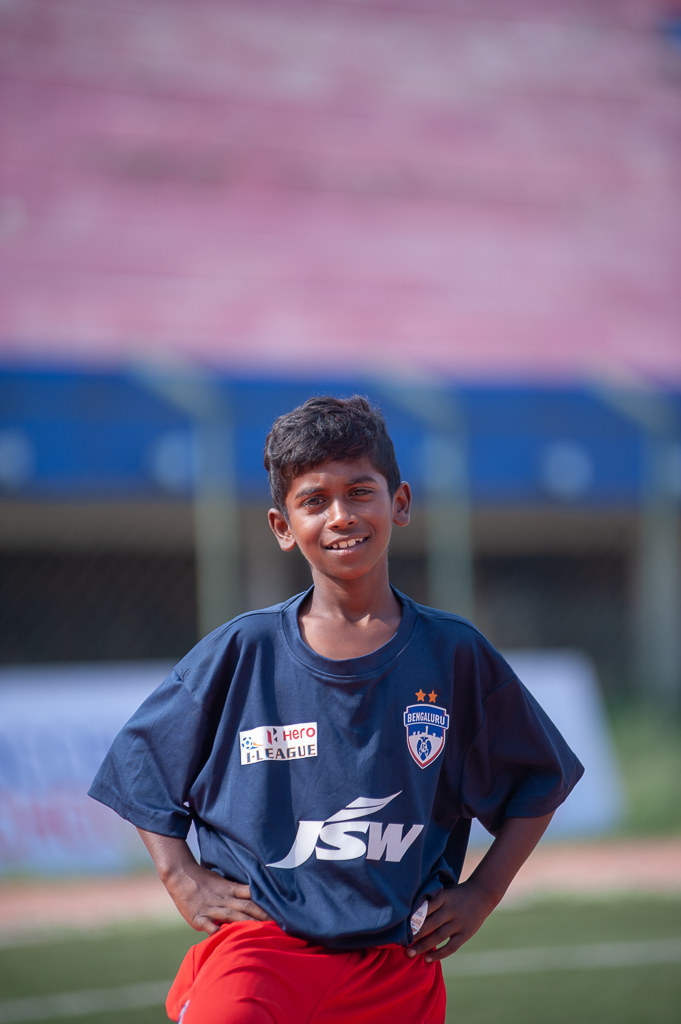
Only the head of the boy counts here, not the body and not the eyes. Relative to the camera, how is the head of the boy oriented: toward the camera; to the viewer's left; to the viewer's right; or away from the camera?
toward the camera

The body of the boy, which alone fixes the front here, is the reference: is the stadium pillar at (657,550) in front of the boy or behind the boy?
behind

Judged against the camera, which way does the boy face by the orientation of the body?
toward the camera
